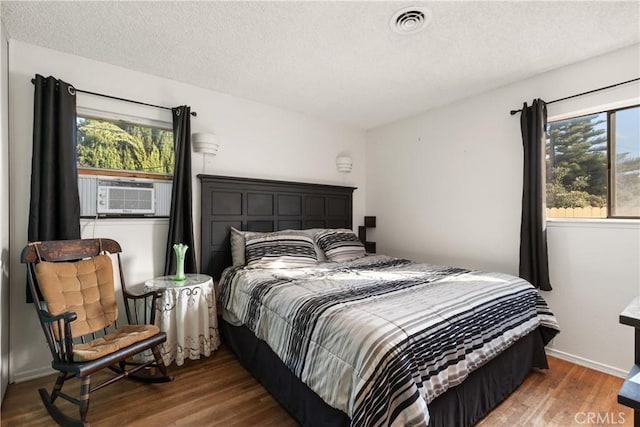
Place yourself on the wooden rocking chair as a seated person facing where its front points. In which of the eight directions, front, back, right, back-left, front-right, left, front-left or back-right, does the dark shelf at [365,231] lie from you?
front-left

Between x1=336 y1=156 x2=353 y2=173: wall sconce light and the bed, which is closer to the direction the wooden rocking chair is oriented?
the bed

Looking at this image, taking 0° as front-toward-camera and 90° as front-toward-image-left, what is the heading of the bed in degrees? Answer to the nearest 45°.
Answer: approximately 315°

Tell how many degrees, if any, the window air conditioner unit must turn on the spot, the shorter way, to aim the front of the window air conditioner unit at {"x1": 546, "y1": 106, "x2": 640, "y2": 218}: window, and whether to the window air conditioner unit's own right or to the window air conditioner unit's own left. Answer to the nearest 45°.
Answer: approximately 45° to the window air conditioner unit's own left

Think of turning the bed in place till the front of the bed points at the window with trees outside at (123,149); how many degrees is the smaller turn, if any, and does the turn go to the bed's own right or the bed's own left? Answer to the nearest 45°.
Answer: approximately 135° to the bed's own right

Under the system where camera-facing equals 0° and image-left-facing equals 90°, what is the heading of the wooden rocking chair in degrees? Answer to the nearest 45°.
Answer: approximately 315°

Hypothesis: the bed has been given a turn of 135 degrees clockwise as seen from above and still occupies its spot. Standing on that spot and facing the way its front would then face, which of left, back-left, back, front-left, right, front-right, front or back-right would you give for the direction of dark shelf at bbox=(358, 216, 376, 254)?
right

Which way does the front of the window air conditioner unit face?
toward the camera

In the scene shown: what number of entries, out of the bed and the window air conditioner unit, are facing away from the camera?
0

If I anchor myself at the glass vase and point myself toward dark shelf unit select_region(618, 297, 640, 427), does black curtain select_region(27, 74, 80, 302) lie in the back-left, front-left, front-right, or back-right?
back-right

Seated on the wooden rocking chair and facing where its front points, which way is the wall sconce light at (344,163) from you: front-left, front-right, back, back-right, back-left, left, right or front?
front-left
